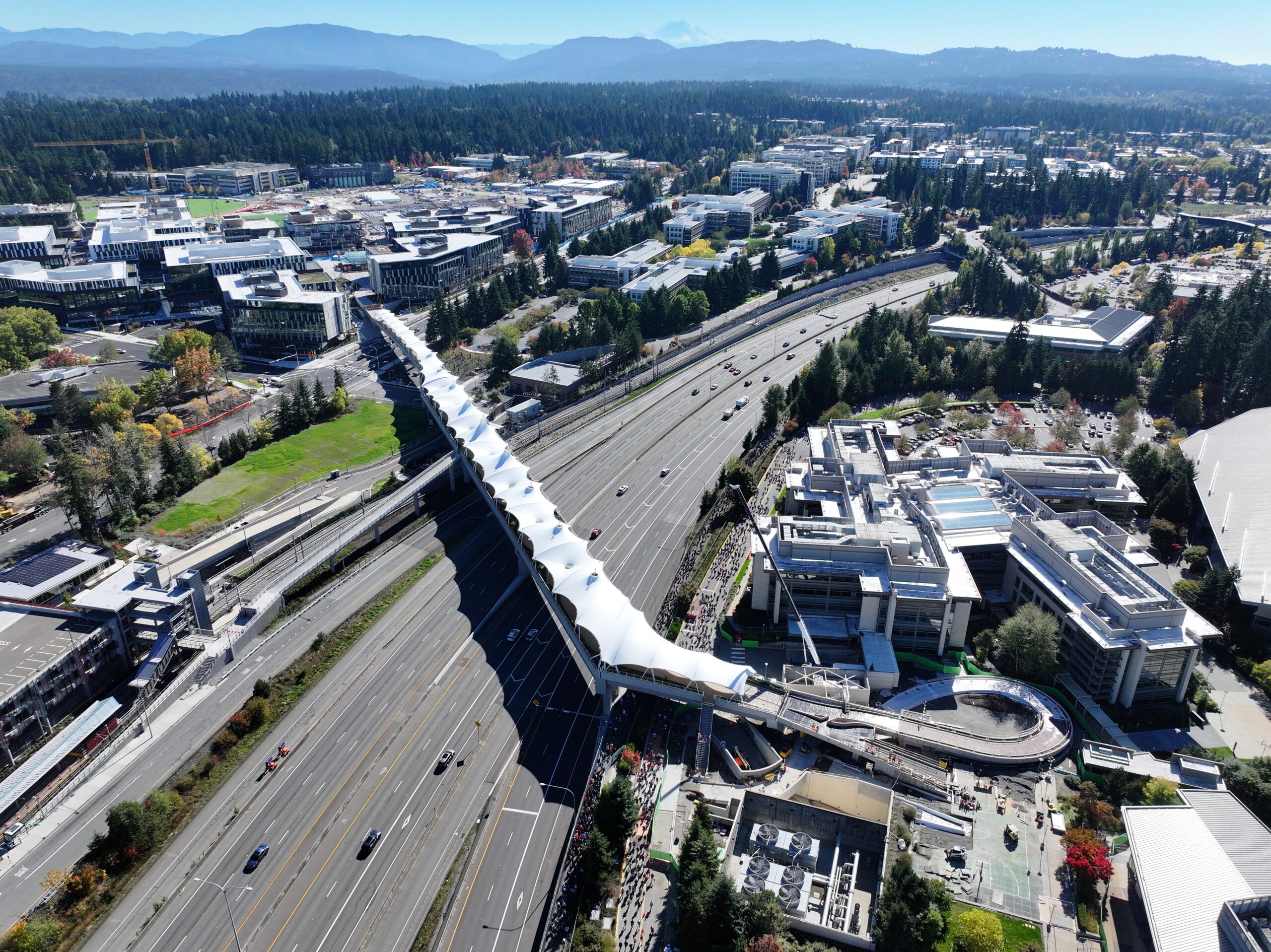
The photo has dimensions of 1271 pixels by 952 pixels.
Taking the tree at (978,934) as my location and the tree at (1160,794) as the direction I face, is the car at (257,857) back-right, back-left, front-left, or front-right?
back-left

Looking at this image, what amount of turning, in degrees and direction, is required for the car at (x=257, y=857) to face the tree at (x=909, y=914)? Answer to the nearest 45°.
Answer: approximately 90° to its left

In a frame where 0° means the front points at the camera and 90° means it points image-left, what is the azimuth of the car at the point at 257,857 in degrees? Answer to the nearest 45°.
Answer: approximately 45°

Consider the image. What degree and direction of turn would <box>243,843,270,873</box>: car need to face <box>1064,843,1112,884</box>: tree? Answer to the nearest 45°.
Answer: approximately 90° to its left

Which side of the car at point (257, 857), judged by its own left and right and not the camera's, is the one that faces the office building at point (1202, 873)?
left

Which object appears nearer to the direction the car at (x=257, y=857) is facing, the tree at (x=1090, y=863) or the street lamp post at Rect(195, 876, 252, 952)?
the street lamp post

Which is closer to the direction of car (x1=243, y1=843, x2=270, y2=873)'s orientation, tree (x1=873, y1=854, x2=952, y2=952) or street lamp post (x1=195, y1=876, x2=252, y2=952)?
the street lamp post

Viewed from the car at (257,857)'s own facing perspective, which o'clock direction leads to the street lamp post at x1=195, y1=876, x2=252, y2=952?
The street lamp post is roughly at 12 o'clock from the car.
